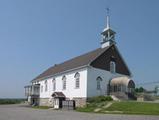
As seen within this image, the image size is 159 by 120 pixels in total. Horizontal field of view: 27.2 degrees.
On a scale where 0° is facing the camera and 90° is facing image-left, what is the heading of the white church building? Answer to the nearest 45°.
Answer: approximately 315°

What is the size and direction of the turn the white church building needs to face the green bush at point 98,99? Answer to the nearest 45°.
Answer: approximately 45° to its right
